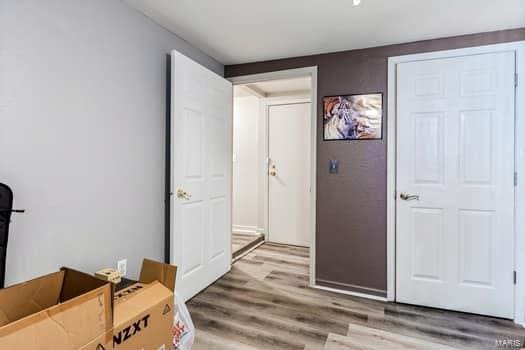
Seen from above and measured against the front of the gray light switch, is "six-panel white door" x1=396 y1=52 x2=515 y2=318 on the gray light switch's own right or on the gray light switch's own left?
on the gray light switch's own left

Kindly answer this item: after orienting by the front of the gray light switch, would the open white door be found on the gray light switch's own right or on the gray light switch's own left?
on the gray light switch's own right

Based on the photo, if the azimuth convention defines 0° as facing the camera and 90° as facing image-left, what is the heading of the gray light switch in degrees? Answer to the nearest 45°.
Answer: approximately 0°

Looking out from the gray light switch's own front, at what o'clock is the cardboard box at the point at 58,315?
The cardboard box is roughly at 1 o'clock from the gray light switch.

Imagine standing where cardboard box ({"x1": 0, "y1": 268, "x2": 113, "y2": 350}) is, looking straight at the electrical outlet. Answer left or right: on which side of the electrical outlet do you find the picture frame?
right

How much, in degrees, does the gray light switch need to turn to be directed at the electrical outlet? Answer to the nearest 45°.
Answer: approximately 45° to its right

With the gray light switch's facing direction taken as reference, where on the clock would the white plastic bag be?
The white plastic bag is roughly at 1 o'clock from the gray light switch.

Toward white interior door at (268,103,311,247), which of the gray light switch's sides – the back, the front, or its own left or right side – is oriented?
back

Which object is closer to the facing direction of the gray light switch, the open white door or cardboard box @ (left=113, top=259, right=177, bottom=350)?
the cardboard box
